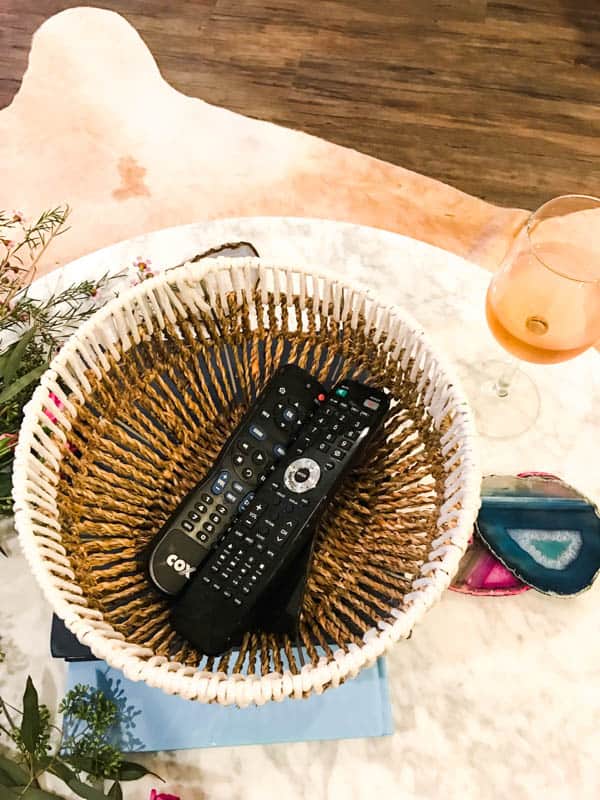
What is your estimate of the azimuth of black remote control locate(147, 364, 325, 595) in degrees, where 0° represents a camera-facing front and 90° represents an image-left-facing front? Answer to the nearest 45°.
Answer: approximately 225°

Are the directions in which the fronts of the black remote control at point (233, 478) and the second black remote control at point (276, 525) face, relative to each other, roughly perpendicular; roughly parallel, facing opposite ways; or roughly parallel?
roughly parallel

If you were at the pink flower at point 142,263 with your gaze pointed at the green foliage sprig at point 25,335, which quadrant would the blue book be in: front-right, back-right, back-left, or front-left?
front-left

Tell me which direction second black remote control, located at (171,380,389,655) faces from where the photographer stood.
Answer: facing away from the viewer and to the right of the viewer

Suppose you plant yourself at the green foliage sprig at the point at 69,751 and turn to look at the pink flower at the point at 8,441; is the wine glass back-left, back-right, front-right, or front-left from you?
front-right
